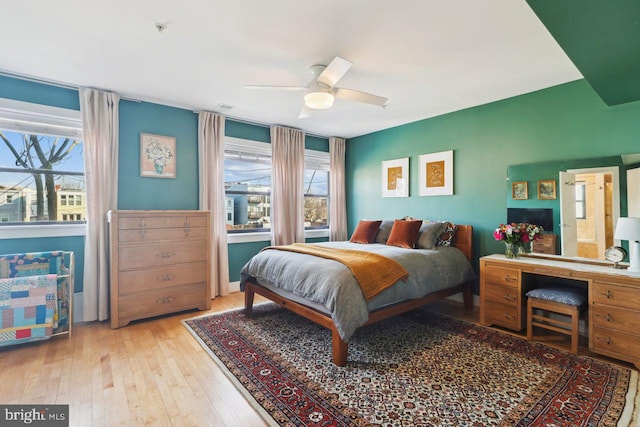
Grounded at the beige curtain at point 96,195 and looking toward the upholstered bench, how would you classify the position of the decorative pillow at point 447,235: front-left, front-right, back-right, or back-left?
front-left

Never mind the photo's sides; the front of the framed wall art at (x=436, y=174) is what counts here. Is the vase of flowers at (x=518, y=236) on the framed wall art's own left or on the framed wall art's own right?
on the framed wall art's own left

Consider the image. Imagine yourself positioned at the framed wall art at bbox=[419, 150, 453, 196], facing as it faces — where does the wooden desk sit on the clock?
The wooden desk is roughly at 9 o'clock from the framed wall art.

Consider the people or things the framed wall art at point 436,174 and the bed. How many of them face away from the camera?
0

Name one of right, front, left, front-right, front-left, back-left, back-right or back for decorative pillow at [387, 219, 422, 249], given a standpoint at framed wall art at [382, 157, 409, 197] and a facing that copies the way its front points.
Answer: front-left

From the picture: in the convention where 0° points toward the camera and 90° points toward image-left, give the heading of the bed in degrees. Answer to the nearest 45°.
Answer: approximately 45°

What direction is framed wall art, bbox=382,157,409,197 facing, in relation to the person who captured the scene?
facing the viewer and to the left of the viewer

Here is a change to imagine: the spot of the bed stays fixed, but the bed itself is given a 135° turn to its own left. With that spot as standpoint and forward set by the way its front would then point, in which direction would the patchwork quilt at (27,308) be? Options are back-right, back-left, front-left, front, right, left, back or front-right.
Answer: back

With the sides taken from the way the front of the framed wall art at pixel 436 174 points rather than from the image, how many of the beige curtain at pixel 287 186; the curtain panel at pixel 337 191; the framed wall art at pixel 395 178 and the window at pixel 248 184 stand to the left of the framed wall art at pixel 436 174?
0

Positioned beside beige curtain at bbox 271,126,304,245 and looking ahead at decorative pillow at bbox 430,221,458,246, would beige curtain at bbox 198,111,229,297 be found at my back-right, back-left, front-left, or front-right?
back-right

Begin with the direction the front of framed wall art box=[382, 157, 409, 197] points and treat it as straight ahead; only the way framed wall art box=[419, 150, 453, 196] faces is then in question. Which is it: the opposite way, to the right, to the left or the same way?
the same way

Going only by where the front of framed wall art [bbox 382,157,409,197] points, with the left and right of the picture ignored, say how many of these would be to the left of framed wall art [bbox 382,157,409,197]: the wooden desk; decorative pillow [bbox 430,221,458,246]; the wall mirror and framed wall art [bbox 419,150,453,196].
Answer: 4

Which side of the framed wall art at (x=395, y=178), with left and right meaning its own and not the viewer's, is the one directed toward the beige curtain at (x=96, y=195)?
front

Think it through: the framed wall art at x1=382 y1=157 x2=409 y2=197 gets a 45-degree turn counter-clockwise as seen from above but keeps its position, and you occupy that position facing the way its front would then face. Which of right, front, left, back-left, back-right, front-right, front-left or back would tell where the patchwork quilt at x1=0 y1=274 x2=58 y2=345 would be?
front-right

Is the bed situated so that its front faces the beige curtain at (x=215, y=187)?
no

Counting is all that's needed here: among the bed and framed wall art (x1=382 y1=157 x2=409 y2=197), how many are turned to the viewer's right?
0

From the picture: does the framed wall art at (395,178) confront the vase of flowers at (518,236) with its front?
no

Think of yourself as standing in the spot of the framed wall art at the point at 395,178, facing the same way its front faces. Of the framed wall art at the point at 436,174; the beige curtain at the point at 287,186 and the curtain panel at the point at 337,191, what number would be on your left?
1

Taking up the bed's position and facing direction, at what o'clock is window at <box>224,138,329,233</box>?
The window is roughly at 3 o'clock from the bed.

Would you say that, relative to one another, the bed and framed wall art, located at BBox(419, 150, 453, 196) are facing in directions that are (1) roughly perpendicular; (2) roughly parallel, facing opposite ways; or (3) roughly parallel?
roughly parallel

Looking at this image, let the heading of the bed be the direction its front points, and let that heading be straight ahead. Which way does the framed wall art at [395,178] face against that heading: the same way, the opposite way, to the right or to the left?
the same way
